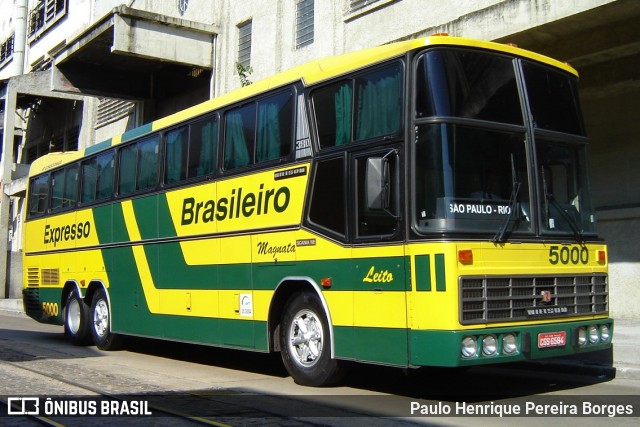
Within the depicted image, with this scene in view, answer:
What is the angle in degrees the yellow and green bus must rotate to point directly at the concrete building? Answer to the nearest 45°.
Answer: approximately 135° to its left

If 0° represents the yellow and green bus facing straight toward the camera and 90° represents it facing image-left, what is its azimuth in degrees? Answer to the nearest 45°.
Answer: approximately 315°
